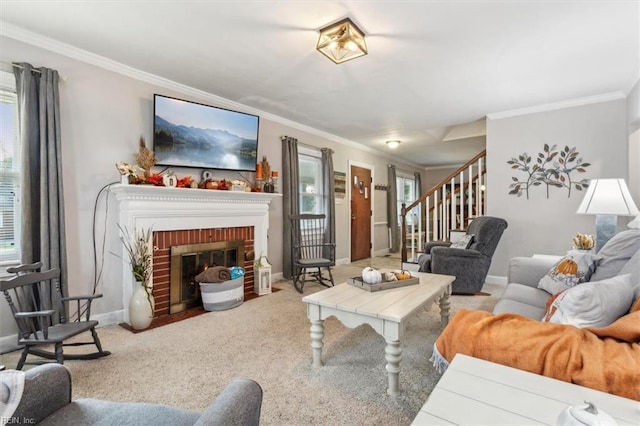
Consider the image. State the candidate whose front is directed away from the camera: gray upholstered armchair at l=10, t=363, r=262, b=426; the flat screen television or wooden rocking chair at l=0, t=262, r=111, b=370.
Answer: the gray upholstered armchair

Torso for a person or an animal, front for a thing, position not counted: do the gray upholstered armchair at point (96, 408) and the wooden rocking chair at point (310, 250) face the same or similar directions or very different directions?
very different directions

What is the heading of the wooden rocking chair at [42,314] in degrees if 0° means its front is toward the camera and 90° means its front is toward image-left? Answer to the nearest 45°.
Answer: approximately 315°

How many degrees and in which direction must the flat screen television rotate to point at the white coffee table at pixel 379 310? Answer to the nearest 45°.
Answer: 0° — it already faces it

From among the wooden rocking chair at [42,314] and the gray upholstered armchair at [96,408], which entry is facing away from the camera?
the gray upholstered armchair

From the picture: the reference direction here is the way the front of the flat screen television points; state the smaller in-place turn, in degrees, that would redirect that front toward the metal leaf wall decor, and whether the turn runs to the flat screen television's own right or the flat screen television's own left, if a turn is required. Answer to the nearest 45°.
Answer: approximately 45° to the flat screen television's own left

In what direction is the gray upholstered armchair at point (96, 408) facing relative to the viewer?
away from the camera

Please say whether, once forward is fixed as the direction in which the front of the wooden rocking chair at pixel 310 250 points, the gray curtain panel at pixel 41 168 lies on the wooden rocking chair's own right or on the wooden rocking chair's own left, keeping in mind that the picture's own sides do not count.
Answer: on the wooden rocking chair's own right

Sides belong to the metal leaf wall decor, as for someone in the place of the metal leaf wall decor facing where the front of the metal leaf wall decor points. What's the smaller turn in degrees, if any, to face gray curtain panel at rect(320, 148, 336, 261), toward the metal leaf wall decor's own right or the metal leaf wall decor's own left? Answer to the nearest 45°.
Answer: approximately 90° to the metal leaf wall decor's own right

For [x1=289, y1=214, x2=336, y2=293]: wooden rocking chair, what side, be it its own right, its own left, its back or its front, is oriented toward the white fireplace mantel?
right
